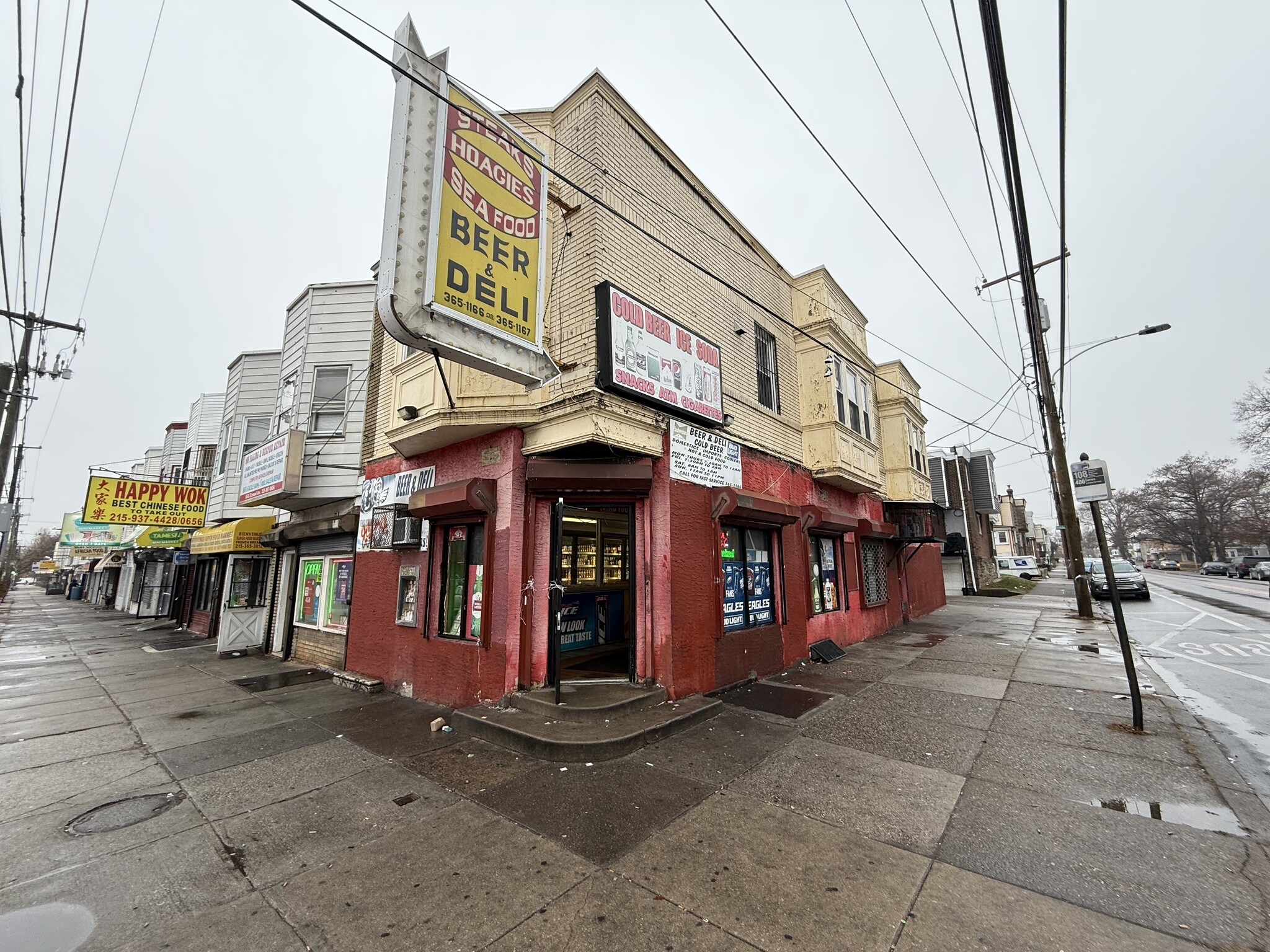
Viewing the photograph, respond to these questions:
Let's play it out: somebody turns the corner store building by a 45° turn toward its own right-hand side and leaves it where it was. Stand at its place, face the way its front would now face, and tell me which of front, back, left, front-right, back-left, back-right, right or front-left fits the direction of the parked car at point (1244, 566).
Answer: back

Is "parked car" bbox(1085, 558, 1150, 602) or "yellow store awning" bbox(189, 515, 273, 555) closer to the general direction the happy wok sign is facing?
the yellow store awning

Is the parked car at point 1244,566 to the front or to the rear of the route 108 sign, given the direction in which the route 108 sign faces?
to the rear

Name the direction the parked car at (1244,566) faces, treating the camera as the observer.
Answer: facing away from the viewer and to the left of the viewer

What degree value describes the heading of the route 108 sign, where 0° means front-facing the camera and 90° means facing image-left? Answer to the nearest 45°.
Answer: approximately 0°

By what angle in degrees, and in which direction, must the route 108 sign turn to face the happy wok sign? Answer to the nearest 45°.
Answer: approximately 90° to its right

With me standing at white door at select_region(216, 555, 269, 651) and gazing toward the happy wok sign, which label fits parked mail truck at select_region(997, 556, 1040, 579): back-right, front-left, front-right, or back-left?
back-right

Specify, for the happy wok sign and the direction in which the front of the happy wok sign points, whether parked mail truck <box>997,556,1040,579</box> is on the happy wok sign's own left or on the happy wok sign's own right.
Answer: on the happy wok sign's own left

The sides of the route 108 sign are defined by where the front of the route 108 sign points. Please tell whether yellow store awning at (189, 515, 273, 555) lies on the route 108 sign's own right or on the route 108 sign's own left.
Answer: on the route 108 sign's own right

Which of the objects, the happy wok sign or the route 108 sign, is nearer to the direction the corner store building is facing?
the route 108 sign

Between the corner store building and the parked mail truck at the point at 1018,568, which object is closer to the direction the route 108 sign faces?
the corner store building
